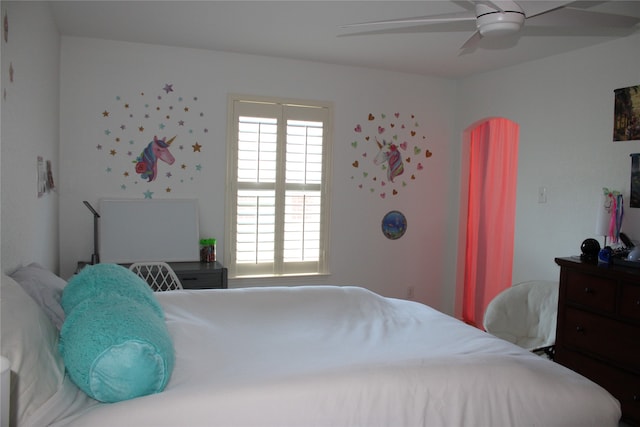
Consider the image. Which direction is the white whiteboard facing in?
toward the camera

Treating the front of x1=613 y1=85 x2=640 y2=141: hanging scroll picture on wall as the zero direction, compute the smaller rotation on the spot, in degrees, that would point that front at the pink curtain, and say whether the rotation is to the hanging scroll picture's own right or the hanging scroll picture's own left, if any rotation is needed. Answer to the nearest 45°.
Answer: approximately 90° to the hanging scroll picture's own right

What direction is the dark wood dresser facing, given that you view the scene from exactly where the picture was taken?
facing the viewer and to the left of the viewer

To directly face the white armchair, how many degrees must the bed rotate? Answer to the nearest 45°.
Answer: approximately 45° to its left

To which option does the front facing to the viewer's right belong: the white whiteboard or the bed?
the bed

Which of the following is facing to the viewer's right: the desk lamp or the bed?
the bed

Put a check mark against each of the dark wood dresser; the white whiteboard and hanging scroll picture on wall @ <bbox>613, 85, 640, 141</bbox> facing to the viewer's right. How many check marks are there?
0

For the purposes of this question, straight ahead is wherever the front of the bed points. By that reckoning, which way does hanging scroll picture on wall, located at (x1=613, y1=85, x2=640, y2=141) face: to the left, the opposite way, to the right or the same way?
the opposite way

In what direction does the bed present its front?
to the viewer's right

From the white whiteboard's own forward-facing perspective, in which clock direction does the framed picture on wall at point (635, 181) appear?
The framed picture on wall is roughly at 10 o'clock from the white whiteboard.

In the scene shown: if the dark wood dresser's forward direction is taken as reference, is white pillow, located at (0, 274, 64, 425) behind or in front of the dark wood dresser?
in front

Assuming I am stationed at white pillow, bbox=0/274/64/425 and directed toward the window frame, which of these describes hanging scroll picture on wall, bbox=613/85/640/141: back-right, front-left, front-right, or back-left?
front-right

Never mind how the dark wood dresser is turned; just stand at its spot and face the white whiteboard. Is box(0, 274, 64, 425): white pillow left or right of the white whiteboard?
left
